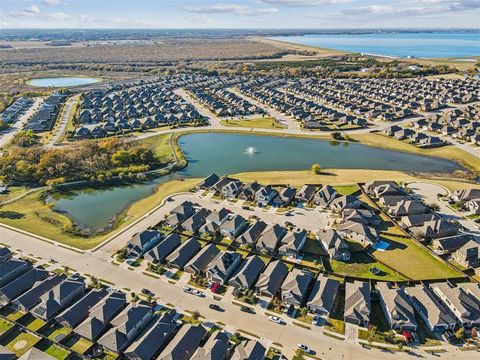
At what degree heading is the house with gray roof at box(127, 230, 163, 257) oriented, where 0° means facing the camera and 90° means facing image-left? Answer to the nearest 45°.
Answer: approximately 45°

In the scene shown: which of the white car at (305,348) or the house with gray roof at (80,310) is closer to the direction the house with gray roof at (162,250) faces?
the house with gray roof

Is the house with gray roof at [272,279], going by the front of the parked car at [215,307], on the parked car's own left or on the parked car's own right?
on the parked car's own left

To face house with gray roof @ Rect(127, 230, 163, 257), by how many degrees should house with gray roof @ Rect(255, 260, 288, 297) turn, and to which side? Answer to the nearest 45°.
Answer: approximately 45° to its right

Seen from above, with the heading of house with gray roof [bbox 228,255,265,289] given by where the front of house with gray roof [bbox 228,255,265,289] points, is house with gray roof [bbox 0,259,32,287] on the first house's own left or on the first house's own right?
on the first house's own right

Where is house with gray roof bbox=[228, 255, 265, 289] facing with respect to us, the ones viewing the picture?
facing the viewer and to the left of the viewer

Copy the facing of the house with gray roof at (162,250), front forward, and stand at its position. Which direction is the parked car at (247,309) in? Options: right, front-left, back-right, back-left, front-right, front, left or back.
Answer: left

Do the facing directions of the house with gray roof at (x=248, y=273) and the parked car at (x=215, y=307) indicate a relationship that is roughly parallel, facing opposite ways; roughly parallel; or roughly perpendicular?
roughly perpendicular

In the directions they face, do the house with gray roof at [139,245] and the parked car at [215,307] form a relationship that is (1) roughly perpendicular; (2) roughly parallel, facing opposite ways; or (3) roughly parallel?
roughly perpendicular

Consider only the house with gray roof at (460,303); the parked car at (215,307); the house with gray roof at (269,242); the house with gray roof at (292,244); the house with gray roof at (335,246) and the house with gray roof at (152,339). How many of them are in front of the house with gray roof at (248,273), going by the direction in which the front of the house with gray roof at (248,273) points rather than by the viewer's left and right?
2

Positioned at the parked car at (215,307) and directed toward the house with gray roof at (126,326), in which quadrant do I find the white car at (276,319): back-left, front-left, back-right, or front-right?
back-left

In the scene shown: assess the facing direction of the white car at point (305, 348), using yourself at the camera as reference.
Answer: facing the viewer and to the right of the viewer

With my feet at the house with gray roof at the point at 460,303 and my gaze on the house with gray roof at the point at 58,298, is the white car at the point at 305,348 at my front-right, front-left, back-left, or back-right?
front-left

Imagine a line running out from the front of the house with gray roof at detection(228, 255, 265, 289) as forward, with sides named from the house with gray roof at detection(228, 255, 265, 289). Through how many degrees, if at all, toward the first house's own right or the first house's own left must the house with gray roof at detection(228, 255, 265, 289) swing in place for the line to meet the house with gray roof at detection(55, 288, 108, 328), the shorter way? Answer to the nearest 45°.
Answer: approximately 45° to the first house's own right

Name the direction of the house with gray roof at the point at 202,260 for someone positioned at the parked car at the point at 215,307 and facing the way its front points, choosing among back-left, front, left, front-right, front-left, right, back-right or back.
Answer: back-left

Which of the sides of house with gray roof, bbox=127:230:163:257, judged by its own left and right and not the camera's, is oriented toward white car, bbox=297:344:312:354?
left

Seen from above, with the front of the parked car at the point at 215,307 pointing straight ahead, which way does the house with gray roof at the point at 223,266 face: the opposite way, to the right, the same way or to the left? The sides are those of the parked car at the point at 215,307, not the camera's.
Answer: to the right

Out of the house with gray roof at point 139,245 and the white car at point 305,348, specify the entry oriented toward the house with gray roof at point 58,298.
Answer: the house with gray roof at point 139,245

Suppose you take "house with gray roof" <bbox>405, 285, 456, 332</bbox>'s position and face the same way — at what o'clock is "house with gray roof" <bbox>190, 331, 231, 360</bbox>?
"house with gray roof" <bbox>190, 331, 231, 360</bbox> is roughly at 3 o'clock from "house with gray roof" <bbox>405, 285, 456, 332</bbox>.
